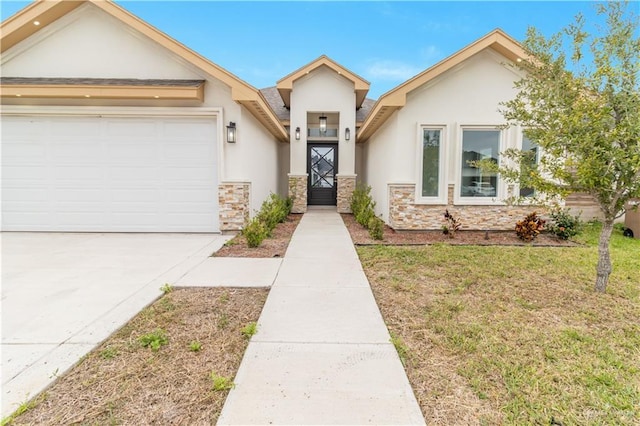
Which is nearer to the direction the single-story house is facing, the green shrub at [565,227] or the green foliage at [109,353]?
the green foliage

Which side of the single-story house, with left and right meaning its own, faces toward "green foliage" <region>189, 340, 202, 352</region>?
front

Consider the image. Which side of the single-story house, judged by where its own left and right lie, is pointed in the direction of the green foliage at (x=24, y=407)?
front

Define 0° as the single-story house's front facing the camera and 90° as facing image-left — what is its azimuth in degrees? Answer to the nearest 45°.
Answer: approximately 0°

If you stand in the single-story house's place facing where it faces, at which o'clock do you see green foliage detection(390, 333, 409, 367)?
The green foliage is roughly at 11 o'clock from the single-story house.

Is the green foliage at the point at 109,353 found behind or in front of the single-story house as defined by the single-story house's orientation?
in front

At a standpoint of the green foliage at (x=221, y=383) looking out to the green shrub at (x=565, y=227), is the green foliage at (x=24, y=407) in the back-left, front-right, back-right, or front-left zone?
back-left

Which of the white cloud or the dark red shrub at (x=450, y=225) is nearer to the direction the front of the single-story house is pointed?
the dark red shrub
